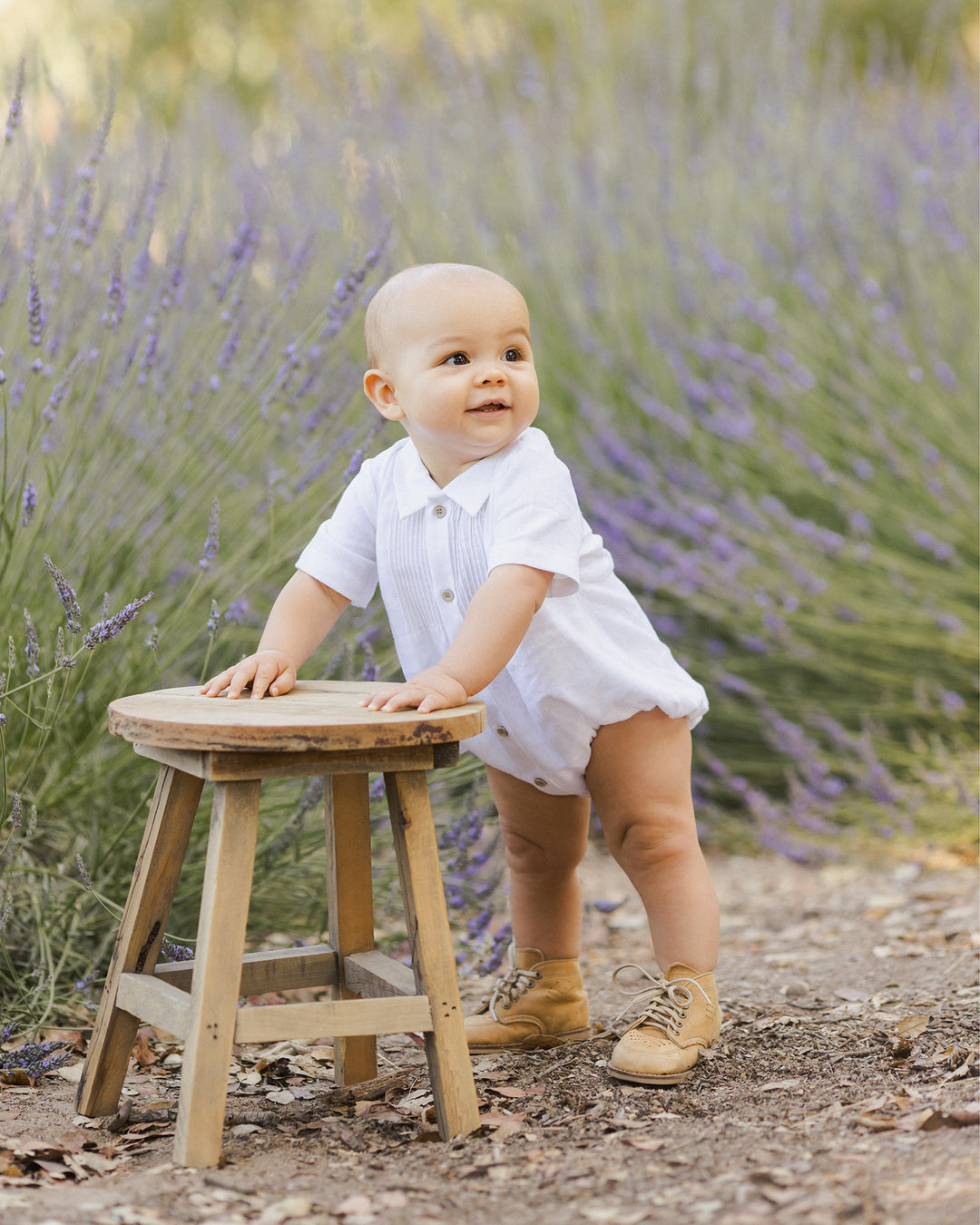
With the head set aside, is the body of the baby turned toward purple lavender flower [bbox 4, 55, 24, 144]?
no

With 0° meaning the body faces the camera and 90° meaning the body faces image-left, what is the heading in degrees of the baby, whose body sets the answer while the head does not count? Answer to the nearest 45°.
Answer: approximately 45°
